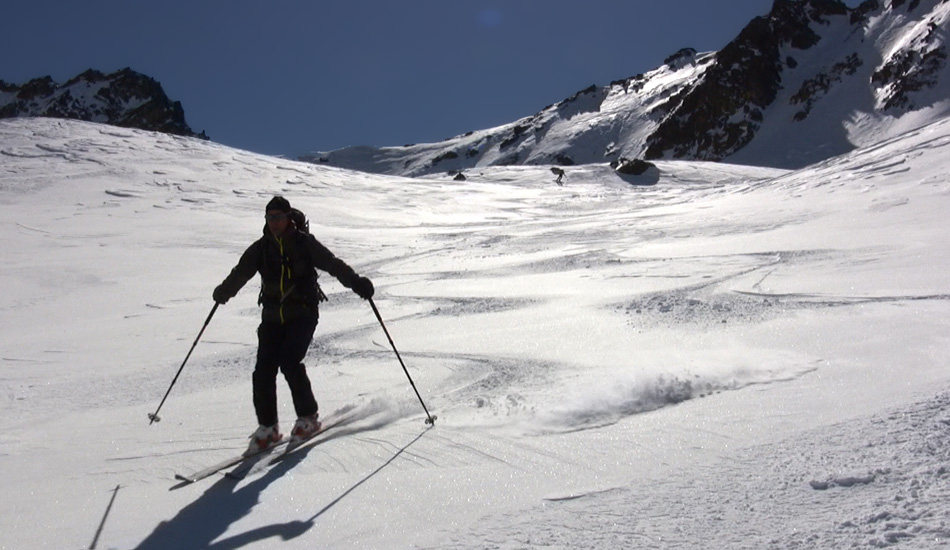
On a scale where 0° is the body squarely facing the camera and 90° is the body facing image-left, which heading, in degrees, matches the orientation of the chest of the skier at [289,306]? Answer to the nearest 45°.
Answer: approximately 45°
